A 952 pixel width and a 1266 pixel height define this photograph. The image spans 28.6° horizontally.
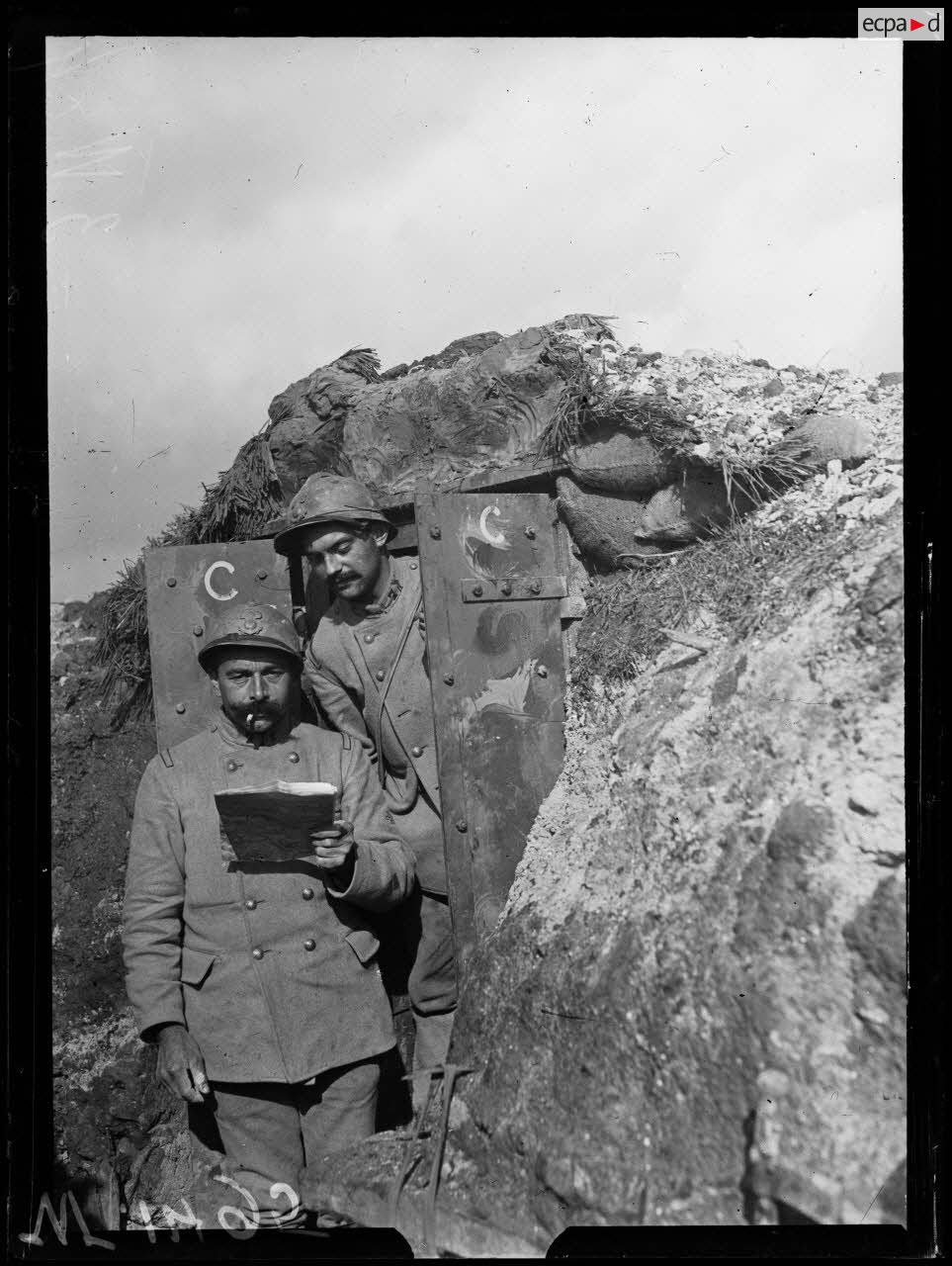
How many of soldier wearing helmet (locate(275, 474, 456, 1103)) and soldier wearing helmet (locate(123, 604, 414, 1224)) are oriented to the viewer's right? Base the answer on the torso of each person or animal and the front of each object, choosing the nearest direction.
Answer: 0

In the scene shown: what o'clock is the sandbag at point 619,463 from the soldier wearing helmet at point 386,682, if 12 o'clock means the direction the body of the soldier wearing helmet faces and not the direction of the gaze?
The sandbag is roughly at 8 o'clock from the soldier wearing helmet.

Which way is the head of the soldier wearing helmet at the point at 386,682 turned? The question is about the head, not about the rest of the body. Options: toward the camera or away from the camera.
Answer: toward the camera

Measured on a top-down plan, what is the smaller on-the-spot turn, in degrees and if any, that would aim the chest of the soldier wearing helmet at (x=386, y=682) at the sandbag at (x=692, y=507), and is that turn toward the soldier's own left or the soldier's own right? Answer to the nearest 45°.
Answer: approximately 135° to the soldier's own left

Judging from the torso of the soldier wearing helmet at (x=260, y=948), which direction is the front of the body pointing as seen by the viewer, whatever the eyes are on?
toward the camera

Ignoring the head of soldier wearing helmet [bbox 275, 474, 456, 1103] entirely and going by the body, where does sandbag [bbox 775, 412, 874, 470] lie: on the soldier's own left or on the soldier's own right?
on the soldier's own left
